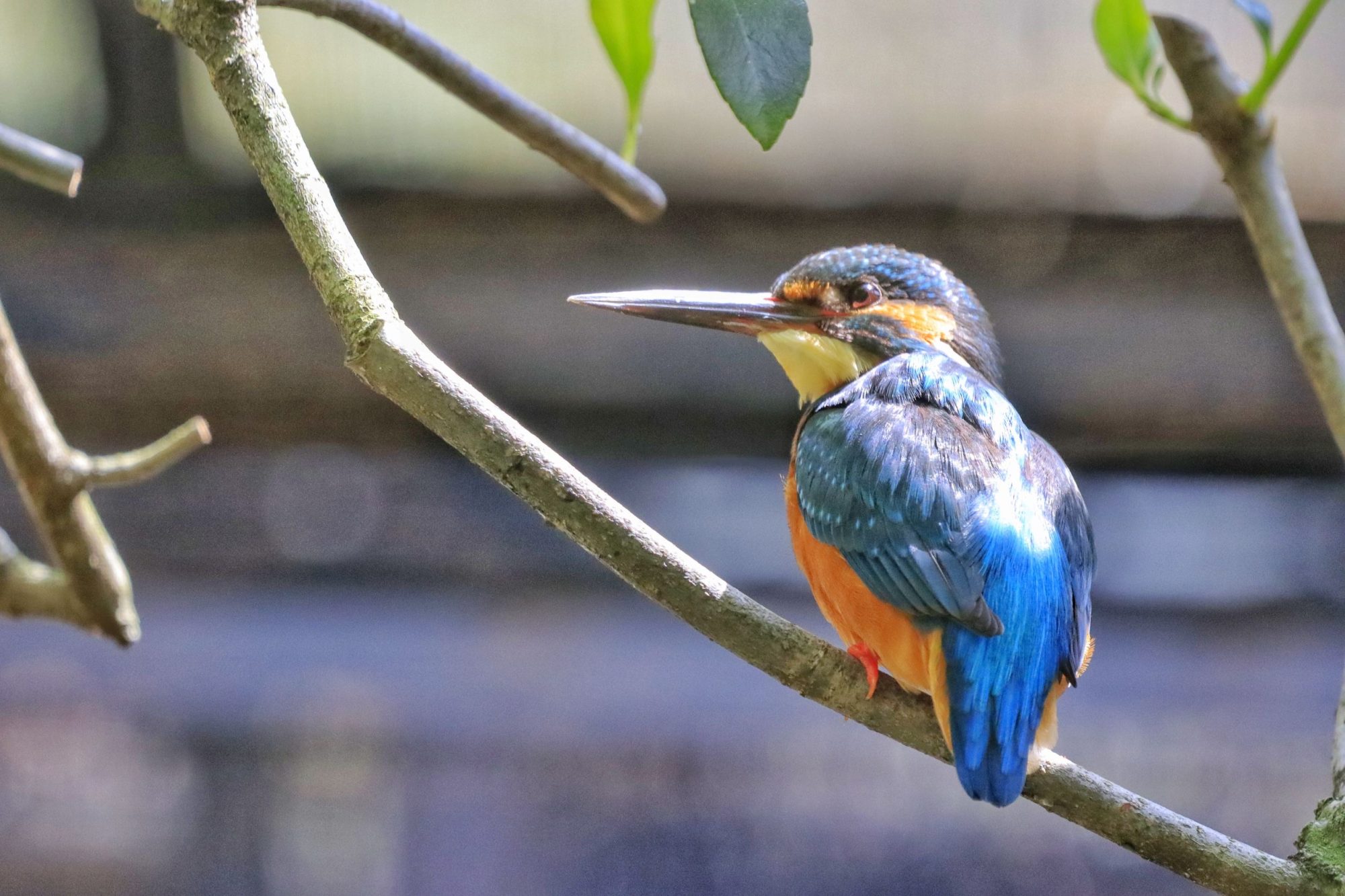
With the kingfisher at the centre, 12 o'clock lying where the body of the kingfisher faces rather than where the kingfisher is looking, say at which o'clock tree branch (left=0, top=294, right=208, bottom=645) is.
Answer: The tree branch is roughly at 11 o'clock from the kingfisher.

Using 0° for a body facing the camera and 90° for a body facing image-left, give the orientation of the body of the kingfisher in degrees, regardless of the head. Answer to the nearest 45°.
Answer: approximately 135°
